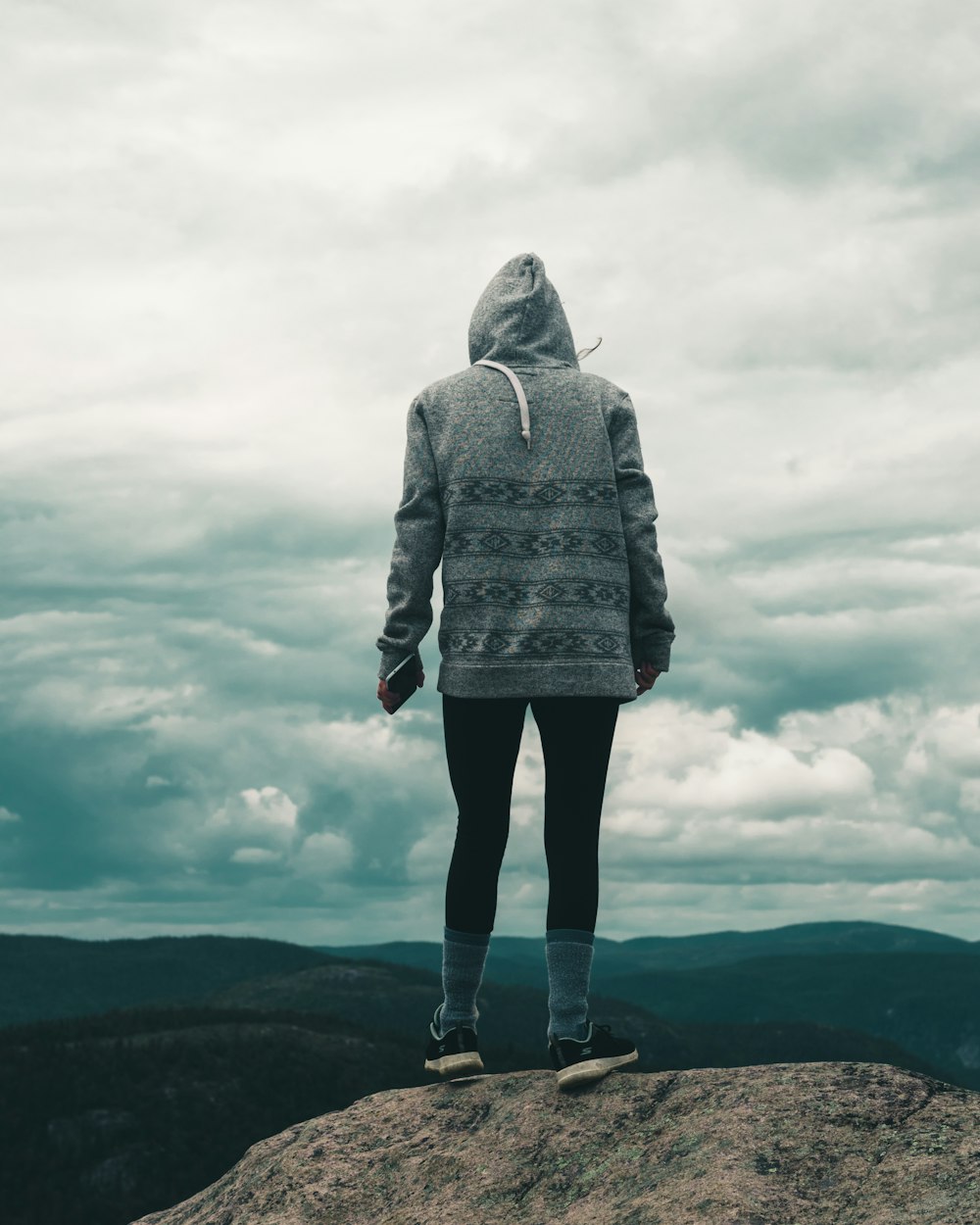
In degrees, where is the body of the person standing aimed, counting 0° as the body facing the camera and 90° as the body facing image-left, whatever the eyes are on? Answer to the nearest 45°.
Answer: approximately 180°

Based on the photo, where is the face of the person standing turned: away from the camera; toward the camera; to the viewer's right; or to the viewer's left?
away from the camera
